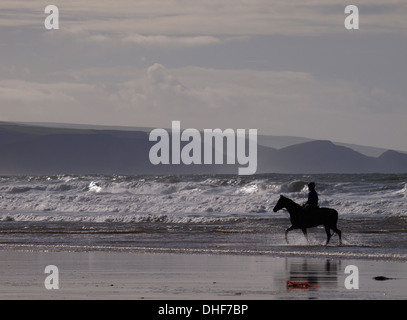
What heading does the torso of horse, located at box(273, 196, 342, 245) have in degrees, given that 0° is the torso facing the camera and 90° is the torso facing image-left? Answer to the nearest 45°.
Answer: approximately 90°
